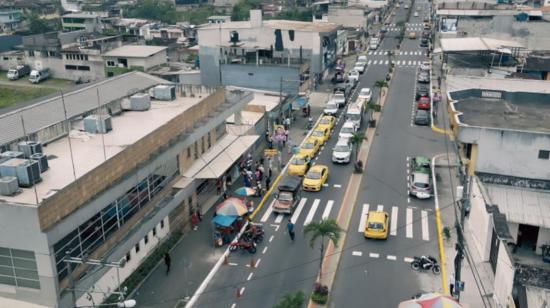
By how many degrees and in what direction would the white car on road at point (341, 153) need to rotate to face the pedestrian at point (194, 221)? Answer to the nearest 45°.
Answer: approximately 45° to its right

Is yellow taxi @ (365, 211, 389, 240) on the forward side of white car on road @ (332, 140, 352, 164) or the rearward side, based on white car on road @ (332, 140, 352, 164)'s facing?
on the forward side

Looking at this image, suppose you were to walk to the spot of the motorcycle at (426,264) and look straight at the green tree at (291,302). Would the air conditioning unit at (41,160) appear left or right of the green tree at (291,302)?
right

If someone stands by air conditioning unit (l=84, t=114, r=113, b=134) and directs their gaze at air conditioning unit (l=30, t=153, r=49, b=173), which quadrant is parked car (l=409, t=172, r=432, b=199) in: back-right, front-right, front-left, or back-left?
back-left

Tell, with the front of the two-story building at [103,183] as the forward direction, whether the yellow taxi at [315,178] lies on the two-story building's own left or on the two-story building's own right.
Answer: on the two-story building's own left

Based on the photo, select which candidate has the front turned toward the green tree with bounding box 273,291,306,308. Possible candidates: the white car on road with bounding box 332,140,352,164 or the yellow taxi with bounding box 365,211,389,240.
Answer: the white car on road
